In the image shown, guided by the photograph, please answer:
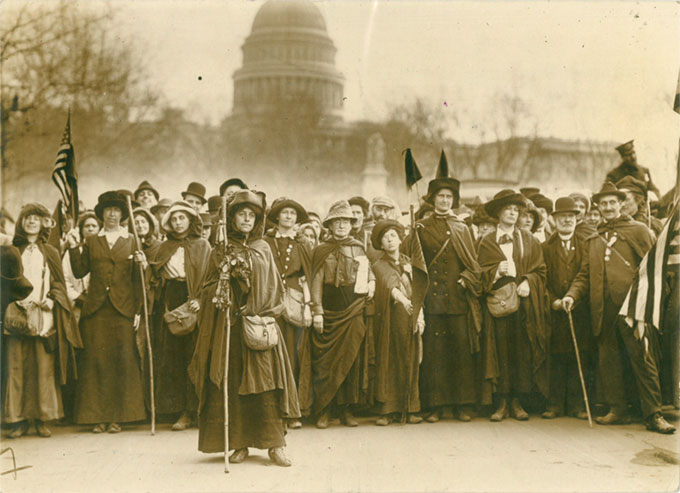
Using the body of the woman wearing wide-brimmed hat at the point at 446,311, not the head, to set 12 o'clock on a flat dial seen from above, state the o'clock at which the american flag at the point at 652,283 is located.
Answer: The american flag is roughly at 9 o'clock from the woman wearing wide-brimmed hat.

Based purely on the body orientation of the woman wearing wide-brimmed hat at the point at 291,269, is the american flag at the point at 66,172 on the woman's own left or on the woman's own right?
on the woman's own right

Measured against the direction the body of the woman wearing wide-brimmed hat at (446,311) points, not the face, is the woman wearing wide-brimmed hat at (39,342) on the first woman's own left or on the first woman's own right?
on the first woman's own right

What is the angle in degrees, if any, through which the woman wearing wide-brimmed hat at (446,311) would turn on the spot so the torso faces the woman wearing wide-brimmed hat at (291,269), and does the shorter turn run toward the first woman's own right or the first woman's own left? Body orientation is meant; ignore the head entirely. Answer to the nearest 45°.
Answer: approximately 90° to the first woman's own right

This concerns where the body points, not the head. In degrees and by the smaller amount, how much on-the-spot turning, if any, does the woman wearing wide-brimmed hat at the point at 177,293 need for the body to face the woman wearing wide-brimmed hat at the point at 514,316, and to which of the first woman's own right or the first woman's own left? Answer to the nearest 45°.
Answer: approximately 90° to the first woman's own left

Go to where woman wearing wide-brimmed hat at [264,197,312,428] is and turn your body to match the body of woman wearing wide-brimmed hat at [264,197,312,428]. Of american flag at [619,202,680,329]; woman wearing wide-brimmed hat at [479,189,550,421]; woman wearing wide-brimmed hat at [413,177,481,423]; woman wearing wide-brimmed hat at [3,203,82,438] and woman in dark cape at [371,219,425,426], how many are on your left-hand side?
4

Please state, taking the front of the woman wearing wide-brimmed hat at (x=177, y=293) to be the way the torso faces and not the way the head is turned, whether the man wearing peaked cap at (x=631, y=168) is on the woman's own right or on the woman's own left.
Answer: on the woman's own left

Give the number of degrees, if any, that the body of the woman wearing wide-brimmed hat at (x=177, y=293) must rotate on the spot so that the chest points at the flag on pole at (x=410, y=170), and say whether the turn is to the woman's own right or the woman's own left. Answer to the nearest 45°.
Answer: approximately 90° to the woman's own left
